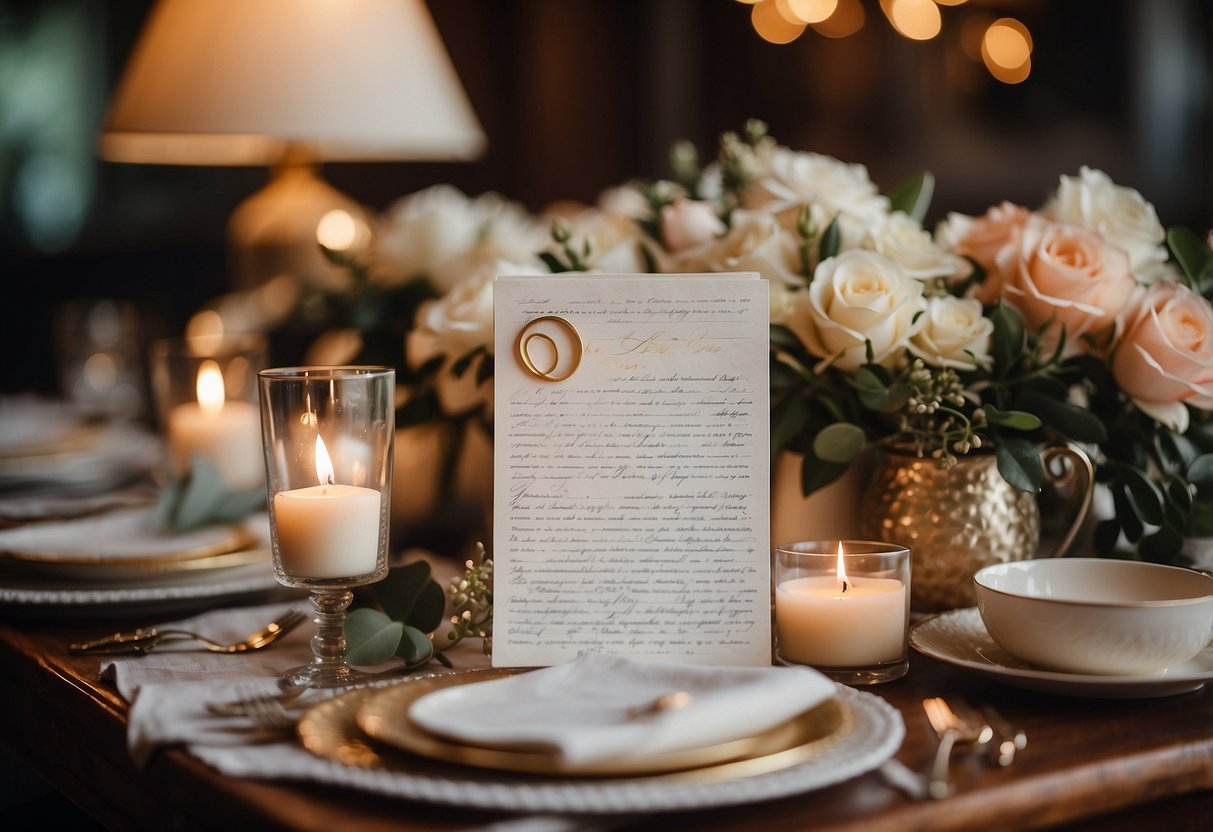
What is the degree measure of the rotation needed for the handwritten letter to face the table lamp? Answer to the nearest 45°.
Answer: approximately 135° to its right

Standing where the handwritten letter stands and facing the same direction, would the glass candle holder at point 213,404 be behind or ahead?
behind

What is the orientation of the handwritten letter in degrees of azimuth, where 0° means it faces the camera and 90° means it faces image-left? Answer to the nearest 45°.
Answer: approximately 0°
